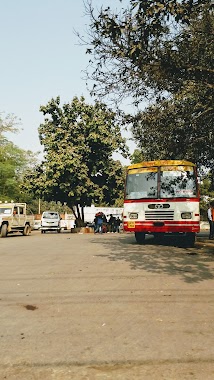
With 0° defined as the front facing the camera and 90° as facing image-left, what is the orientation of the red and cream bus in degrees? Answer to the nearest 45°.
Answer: approximately 0°

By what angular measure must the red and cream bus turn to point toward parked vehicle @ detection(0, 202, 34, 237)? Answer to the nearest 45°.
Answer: approximately 135° to its right

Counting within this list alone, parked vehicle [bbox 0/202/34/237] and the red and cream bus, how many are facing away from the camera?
0

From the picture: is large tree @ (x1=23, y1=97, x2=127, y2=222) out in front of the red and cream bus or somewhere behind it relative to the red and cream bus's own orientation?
behind
